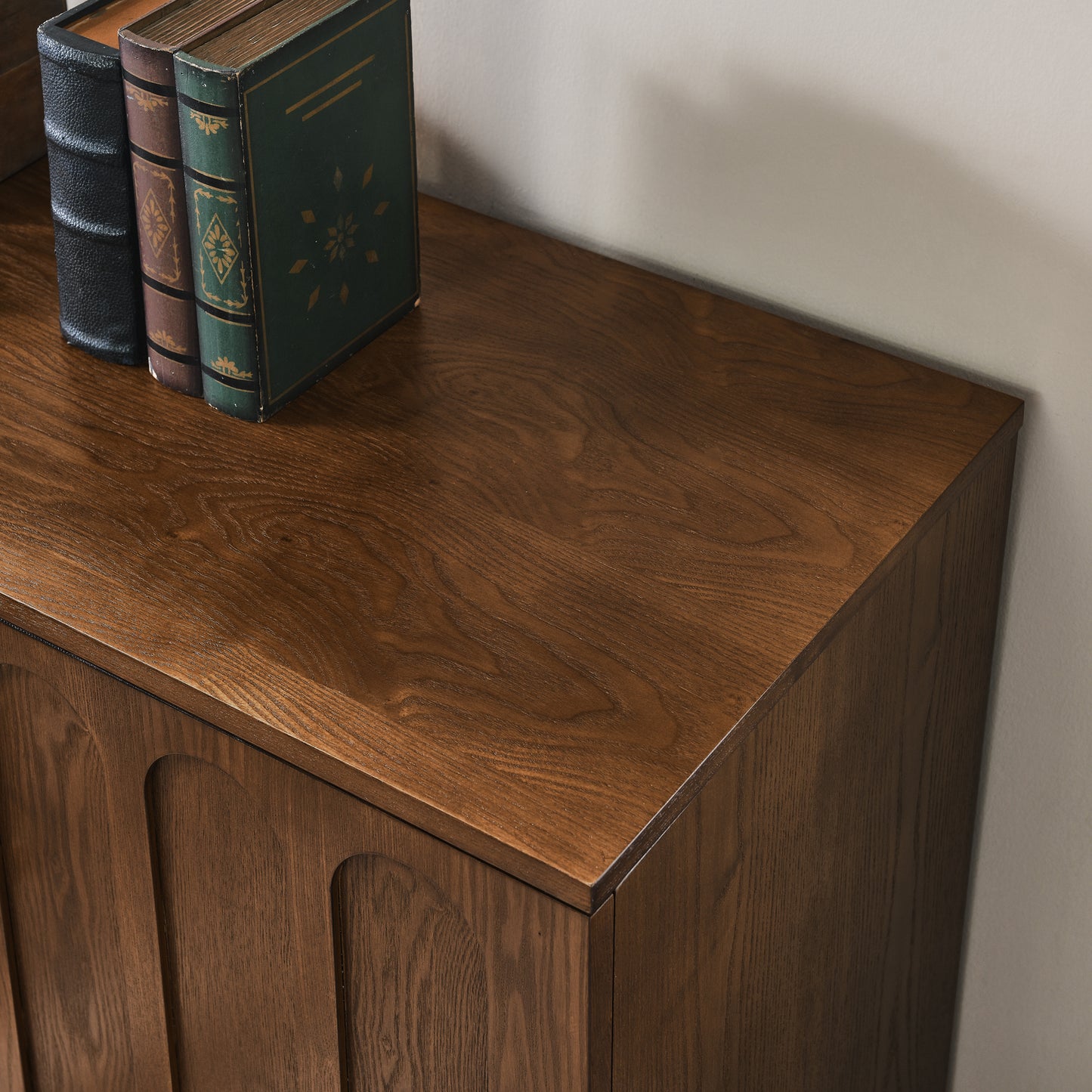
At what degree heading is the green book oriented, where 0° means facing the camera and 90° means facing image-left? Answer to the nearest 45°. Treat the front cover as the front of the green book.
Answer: approximately 315°

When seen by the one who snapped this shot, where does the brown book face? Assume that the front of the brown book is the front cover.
facing the viewer and to the right of the viewer

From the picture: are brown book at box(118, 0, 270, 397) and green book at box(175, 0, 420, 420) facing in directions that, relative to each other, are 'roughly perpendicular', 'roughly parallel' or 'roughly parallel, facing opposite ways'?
roughly parallel

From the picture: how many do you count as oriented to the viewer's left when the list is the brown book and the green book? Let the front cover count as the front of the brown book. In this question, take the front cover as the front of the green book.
0
